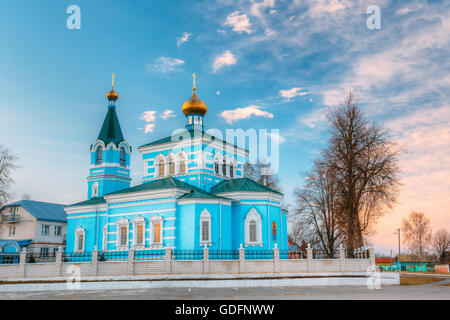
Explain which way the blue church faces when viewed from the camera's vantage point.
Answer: facing away from the viewer and to the left of the viewer

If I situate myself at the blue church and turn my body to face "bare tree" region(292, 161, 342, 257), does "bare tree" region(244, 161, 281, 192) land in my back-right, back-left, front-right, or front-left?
front-left

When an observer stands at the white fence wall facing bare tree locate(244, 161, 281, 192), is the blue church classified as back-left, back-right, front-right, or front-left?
front-left

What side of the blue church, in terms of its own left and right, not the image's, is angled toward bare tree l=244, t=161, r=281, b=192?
right

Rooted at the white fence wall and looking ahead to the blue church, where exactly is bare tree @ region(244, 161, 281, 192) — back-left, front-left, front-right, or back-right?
front-right
